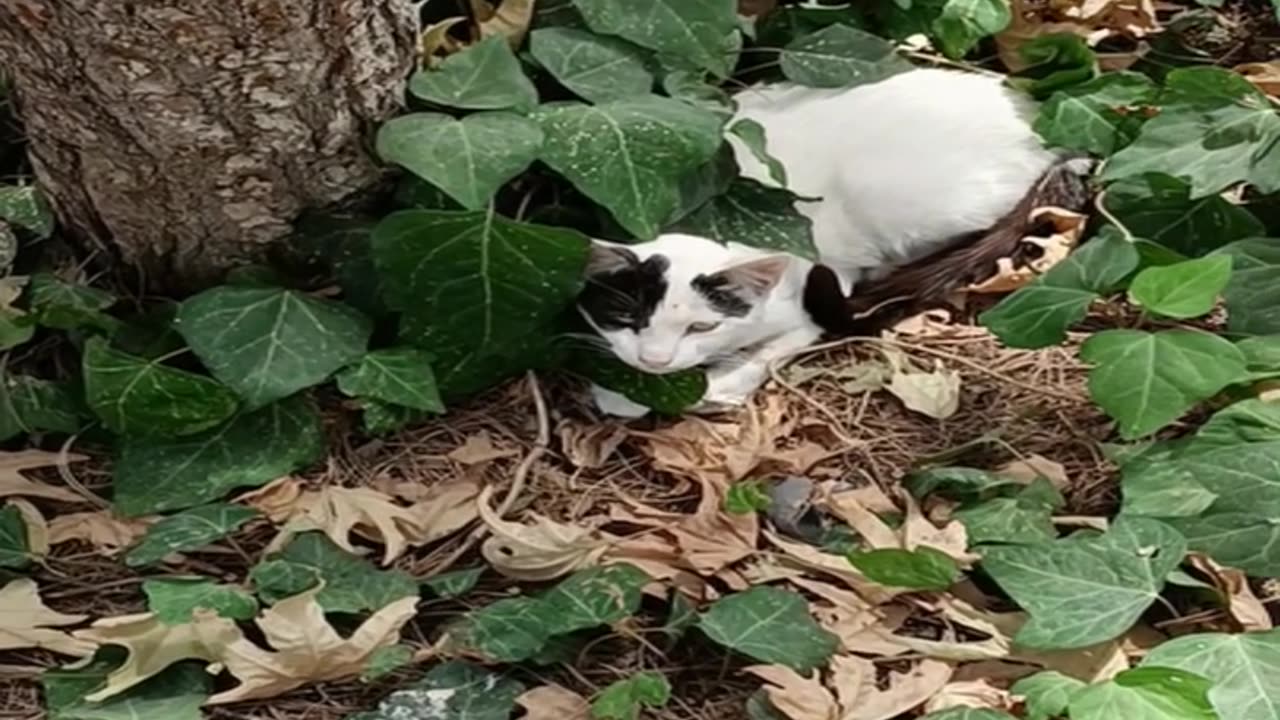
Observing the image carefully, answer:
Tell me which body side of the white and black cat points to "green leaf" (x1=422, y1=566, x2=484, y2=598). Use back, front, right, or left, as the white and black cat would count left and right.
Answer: front

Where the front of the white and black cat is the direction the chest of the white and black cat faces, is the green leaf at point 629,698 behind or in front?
in front

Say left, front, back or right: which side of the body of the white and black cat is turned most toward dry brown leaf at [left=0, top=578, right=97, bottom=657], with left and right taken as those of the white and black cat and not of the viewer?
front

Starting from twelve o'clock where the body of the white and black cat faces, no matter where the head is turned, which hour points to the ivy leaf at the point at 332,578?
The ivy leaf is roughly at 12 o'clock from the white and black cat.

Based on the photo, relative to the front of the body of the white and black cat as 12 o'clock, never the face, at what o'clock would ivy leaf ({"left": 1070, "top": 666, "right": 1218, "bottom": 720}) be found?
The ivy leaf is roughly at 10 o'clock from the white and black cat.

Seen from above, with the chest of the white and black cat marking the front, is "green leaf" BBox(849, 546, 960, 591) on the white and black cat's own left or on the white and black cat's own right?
on the white and black cat's own left

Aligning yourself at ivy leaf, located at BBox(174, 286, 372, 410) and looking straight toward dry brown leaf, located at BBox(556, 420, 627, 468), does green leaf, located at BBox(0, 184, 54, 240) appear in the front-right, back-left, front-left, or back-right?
back-left

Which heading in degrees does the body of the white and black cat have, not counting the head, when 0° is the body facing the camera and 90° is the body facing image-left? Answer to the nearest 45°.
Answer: approximately 45°

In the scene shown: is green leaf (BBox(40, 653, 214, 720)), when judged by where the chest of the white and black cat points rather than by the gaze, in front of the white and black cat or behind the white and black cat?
in front

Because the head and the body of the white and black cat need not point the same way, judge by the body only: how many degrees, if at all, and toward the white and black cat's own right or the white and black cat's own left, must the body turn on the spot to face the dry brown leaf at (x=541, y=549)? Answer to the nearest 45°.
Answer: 0° — it already faces it

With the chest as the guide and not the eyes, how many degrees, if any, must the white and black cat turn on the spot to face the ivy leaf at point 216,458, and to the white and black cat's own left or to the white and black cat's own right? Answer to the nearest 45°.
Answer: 0° — it already faces it

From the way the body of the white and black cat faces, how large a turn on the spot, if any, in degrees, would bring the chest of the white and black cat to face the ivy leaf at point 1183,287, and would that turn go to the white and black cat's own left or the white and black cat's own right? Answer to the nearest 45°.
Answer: approximately 90° to the white and black cat's own left

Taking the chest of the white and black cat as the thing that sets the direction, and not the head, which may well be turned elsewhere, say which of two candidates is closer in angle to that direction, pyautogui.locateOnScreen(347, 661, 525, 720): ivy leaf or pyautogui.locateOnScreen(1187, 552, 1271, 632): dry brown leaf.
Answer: the ivy leaf
